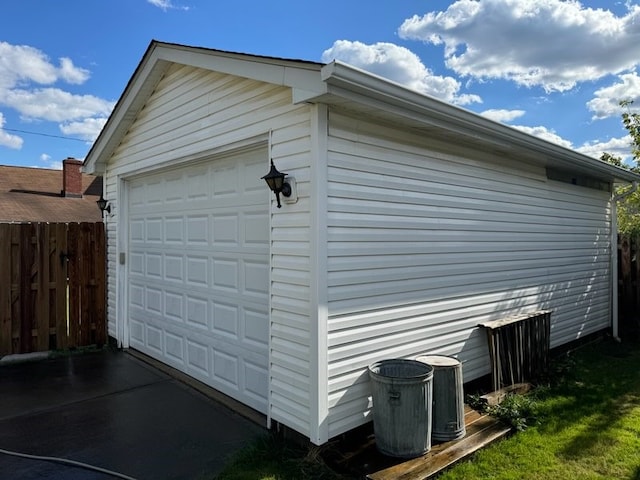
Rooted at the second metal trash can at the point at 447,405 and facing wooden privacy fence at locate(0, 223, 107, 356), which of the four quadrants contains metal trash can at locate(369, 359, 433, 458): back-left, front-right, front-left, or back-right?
front-left

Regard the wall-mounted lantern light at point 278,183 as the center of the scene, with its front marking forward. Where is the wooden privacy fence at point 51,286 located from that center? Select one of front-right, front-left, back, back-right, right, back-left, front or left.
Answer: right

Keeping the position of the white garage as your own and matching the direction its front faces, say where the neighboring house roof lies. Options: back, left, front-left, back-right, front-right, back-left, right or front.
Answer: right

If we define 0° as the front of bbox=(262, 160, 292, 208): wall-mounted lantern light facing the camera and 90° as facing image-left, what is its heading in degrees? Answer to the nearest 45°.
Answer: approximately 45°

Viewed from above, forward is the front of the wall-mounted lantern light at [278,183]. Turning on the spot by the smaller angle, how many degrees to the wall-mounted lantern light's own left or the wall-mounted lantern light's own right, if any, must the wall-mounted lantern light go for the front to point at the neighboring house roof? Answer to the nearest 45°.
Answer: approximately 90° to the wall-mounted lantern light's own right
